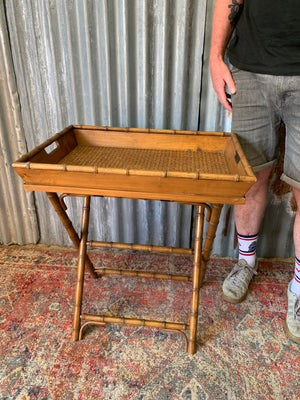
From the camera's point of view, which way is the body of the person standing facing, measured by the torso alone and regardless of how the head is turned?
toward the camera
